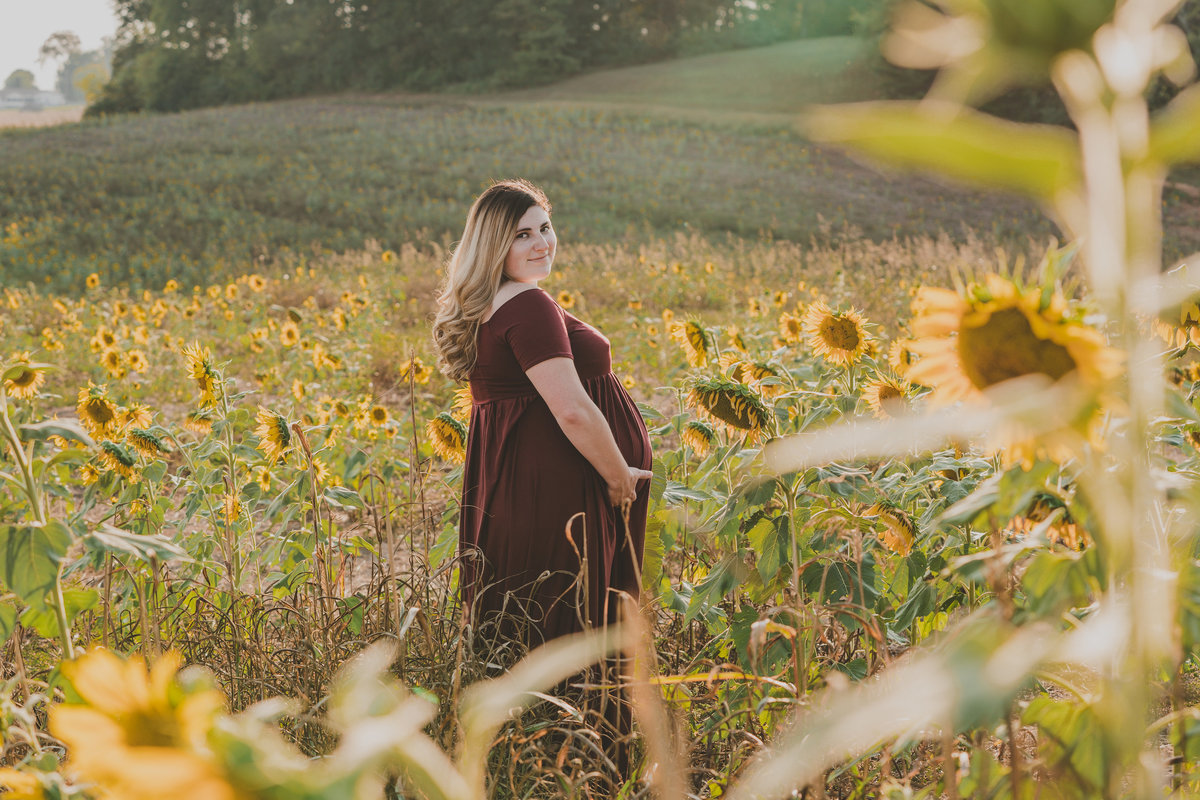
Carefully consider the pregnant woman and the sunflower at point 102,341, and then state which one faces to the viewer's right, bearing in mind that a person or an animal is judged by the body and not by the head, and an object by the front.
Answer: the pregnant woman

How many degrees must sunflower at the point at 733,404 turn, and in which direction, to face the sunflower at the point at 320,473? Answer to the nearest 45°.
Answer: approximately 90° to its right

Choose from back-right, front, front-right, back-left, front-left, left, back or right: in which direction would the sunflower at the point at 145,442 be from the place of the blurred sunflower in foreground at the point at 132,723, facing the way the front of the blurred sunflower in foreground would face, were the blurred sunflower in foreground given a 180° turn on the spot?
front

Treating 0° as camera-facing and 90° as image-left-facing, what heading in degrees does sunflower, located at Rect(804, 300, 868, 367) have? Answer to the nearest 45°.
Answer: approximately 0°

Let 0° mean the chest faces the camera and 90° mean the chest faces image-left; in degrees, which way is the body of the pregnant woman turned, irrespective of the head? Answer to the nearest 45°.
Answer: approximately 270°

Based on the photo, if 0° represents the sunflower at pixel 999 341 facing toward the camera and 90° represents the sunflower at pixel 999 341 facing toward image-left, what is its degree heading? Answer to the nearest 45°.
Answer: approximately 0°

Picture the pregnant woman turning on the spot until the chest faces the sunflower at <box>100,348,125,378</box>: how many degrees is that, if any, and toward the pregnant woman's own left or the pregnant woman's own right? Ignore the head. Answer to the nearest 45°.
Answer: approximately 135° to the pregnant woman's own left

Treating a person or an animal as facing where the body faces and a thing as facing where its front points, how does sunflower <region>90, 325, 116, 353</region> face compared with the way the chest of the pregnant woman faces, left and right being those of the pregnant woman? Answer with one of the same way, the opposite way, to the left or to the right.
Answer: to the right

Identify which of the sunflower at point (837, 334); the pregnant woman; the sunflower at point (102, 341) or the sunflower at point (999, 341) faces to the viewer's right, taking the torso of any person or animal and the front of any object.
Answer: the pregnant woman
